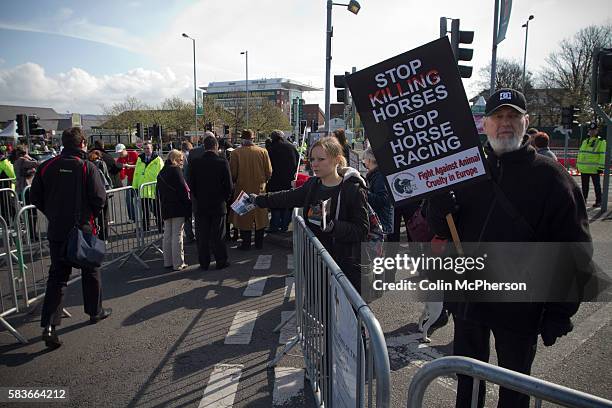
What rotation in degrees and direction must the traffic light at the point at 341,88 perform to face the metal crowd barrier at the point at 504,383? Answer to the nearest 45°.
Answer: approximately 90° to its left

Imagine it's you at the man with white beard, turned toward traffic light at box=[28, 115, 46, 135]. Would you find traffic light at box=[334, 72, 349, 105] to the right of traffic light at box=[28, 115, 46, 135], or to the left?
right

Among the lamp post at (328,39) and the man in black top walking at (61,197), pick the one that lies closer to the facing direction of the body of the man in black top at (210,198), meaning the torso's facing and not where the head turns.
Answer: the lamp post

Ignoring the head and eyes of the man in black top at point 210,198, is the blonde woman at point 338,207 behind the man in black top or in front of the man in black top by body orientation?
behind

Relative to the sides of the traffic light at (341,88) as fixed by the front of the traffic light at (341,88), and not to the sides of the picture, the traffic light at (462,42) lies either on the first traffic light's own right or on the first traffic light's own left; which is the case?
on the first traffic light's own left

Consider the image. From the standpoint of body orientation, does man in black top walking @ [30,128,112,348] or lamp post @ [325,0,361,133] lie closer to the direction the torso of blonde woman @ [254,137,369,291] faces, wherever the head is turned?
the man in black top walking

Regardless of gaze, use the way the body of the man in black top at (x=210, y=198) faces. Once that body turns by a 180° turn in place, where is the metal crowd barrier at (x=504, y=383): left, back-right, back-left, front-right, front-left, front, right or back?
front

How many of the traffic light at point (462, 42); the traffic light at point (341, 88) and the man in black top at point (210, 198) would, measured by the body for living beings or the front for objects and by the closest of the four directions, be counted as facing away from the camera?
1

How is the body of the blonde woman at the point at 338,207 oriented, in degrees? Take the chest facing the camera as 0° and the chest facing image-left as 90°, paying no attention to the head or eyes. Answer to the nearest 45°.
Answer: approximately 45°

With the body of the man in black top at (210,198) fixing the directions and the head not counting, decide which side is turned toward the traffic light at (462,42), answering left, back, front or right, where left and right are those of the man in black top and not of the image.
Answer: right

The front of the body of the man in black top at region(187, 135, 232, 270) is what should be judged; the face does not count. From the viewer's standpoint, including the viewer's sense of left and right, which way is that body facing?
facing away from the viewer
